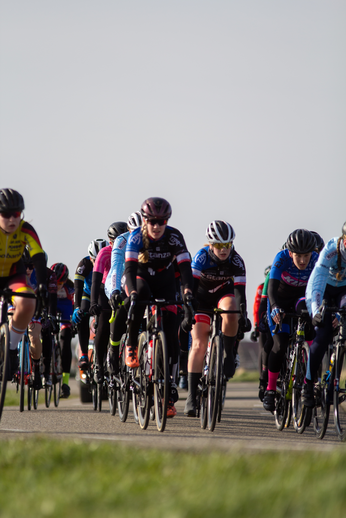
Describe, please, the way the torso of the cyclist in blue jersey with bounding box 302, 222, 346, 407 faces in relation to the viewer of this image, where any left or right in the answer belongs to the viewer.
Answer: facing the viewer and to the right of the viewer

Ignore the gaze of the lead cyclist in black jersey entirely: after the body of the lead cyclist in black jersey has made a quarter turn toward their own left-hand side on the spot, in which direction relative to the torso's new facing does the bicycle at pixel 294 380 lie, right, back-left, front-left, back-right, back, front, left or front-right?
front

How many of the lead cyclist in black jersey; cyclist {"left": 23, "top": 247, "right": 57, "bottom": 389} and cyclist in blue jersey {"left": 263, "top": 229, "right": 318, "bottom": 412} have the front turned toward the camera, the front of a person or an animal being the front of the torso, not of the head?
3

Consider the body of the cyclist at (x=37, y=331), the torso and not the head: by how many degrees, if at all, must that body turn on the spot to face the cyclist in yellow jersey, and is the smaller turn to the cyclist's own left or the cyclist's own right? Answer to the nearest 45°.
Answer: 0° — they already face them

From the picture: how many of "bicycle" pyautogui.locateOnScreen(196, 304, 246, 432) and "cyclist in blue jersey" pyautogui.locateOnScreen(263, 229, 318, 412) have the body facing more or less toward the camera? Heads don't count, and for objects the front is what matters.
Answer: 2

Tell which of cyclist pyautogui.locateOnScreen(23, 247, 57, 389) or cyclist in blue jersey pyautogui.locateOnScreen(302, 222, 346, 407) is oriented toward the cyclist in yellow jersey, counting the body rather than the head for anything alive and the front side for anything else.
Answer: the cyclist

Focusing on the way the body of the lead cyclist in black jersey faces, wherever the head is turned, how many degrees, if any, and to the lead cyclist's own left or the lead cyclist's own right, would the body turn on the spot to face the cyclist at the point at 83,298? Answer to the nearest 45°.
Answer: approximately 180°
